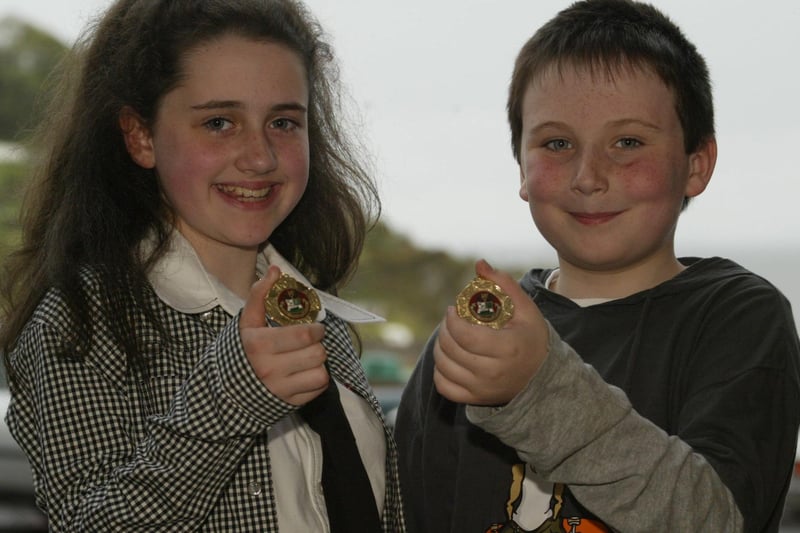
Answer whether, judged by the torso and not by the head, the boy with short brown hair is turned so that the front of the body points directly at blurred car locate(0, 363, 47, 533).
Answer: no

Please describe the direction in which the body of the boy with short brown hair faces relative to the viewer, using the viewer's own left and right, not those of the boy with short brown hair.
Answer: facing the viewer and to the left of the viewer
